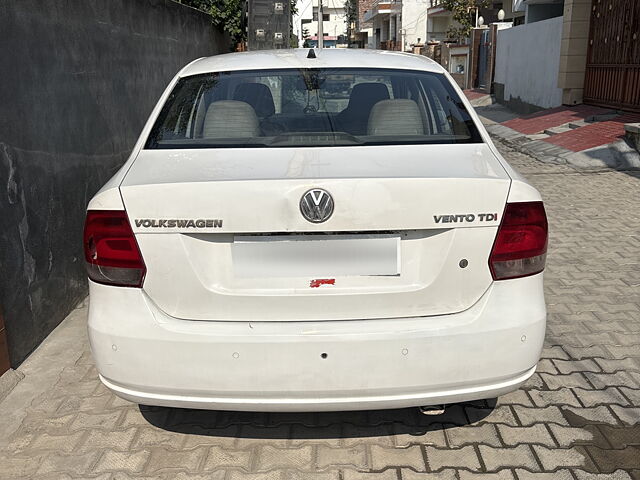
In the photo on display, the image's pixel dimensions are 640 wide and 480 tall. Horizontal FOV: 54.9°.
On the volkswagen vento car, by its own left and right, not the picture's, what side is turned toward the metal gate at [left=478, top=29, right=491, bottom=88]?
front

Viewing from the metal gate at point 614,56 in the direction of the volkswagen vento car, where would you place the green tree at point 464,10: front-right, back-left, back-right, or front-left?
back-right

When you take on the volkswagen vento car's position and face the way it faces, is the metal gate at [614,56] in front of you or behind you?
in front

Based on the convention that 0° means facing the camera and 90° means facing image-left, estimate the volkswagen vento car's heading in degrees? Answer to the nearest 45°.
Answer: approximately 180°

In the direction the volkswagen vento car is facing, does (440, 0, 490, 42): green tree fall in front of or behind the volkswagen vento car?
in front

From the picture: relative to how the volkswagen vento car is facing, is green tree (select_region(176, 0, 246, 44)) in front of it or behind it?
in front
